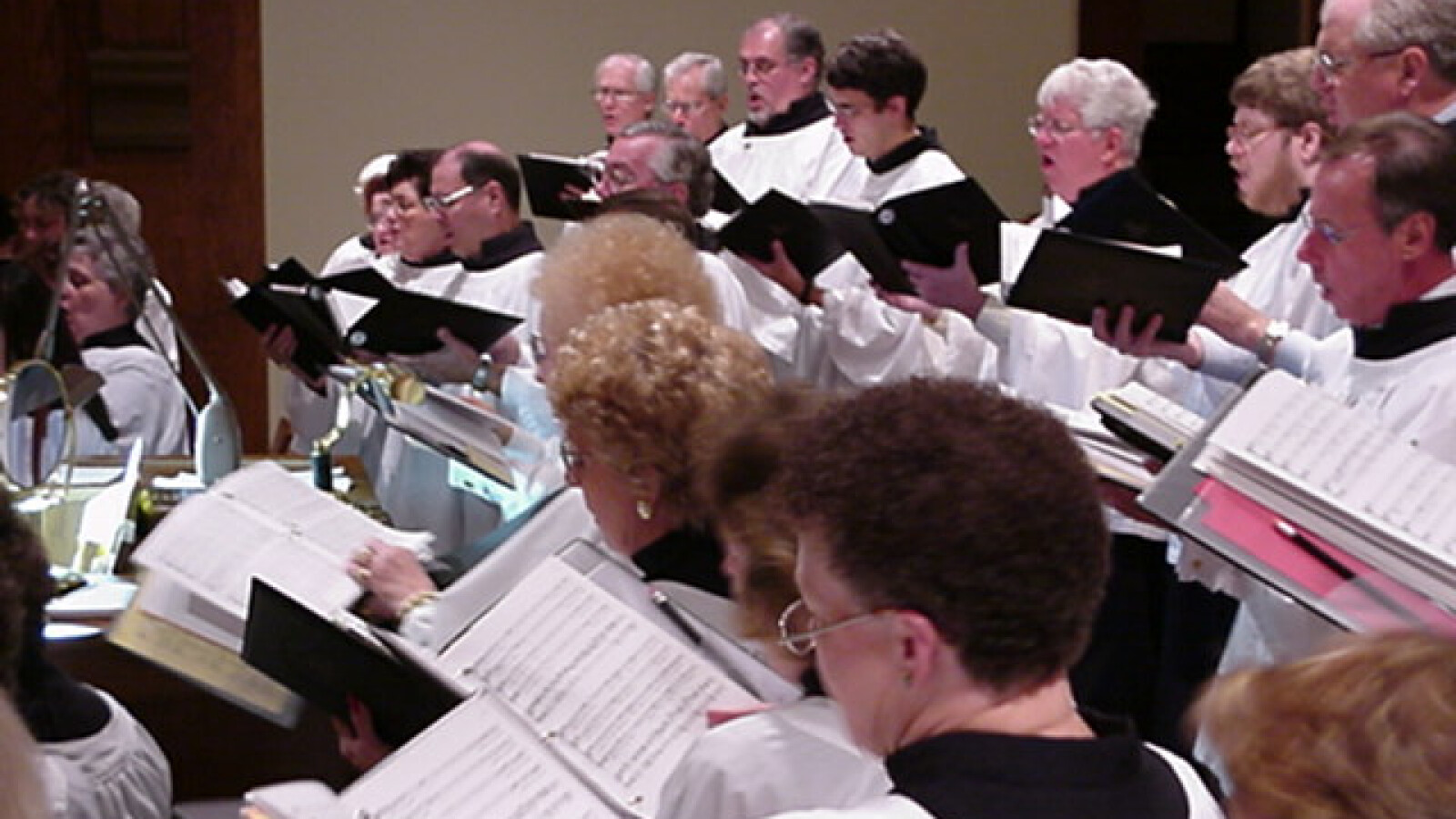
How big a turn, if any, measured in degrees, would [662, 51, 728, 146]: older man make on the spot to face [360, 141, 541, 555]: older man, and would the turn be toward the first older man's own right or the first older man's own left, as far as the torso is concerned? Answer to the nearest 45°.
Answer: approximately 45° to the first older man's own left

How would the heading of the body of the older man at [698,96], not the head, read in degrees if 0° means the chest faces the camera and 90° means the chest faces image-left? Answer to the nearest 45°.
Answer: approximately 45°

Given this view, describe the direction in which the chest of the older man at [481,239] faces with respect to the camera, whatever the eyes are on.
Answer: to the viewer's left

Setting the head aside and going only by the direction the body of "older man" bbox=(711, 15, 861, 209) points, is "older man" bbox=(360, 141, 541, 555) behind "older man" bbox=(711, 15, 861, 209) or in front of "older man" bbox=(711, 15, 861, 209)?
in front

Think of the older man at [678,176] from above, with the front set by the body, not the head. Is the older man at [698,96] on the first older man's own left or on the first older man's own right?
on the first older man's own right

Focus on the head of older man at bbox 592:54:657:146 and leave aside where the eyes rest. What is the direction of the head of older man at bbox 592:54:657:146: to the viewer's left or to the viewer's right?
to the viewer's left

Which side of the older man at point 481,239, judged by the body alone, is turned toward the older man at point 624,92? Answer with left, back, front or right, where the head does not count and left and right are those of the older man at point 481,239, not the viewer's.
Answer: right

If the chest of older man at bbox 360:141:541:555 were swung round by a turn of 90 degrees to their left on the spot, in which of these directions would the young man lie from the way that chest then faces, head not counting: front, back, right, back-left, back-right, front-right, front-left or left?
left

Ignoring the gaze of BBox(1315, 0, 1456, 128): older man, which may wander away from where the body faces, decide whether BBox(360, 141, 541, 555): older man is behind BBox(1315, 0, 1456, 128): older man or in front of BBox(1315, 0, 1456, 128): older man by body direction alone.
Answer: in front

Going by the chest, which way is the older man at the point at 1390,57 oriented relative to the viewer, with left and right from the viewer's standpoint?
facing to the left of the viewer

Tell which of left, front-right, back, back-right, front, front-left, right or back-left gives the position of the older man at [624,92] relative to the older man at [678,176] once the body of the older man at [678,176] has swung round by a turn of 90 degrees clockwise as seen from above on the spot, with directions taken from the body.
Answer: front

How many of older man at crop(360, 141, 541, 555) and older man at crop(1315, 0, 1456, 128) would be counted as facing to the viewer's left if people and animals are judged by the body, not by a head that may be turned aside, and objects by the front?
2

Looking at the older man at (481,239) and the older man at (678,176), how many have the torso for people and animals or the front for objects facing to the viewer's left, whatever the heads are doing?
2

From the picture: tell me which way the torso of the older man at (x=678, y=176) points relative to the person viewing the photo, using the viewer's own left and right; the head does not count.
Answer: facing to the left of the viewer

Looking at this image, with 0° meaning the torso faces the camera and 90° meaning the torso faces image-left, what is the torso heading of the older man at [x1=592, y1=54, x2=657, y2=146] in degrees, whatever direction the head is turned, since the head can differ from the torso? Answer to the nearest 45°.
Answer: approximately 45°
